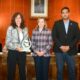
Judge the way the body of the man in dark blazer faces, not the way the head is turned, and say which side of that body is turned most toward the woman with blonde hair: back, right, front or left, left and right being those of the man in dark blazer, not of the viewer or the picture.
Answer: right

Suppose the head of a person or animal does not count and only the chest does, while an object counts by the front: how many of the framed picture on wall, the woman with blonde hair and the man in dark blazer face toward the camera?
3

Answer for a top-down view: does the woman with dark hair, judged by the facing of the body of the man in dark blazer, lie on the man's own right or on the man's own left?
on the man's own right

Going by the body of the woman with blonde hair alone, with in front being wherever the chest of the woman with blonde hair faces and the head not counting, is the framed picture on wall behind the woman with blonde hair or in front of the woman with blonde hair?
behind

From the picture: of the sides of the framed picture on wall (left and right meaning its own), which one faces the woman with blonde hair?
front

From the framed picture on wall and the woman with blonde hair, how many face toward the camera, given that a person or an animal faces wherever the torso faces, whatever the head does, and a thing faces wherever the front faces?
2

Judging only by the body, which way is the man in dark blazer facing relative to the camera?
toward the camera

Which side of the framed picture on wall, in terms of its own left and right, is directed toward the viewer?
front

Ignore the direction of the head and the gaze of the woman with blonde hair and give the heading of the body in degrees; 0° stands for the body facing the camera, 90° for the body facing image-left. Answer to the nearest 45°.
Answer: approximately 0°

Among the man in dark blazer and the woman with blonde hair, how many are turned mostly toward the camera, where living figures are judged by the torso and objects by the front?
2
